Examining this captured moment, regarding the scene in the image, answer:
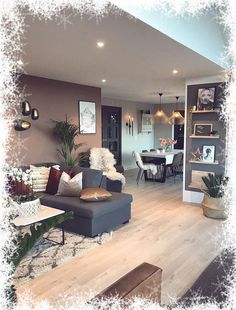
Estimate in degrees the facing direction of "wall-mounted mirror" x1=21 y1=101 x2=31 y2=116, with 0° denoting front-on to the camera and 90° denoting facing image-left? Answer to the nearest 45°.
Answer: approximately 315°

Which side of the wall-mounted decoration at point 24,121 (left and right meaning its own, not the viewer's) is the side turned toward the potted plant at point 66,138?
left

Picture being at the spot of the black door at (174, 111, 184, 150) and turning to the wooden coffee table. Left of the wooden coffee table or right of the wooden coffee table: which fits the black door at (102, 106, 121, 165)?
right

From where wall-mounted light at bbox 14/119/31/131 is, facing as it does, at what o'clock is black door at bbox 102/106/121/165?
The black door is roughly at 9 o'clock from the wall-mounted light.

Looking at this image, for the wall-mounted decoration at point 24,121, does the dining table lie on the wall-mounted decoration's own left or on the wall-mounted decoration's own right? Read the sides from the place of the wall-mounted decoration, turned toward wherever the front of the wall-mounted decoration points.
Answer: on the wall-mounted decoration's own left

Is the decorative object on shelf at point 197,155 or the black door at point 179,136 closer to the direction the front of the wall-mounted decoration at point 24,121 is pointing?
the decorative object on shelf

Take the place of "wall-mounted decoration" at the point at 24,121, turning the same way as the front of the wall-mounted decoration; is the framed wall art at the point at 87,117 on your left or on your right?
on your left
